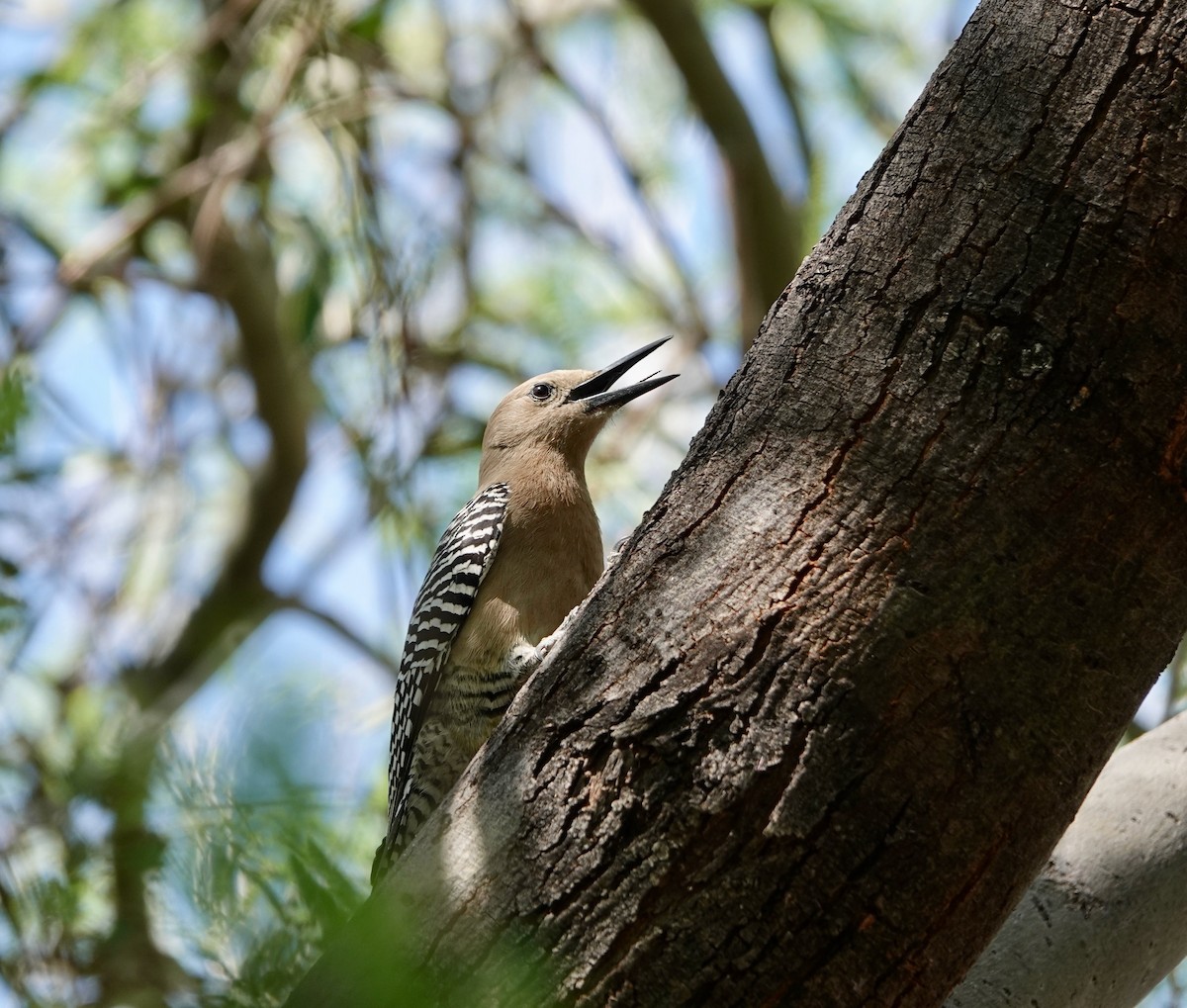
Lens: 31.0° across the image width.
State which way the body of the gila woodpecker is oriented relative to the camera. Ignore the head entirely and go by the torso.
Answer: to the viewer's right
